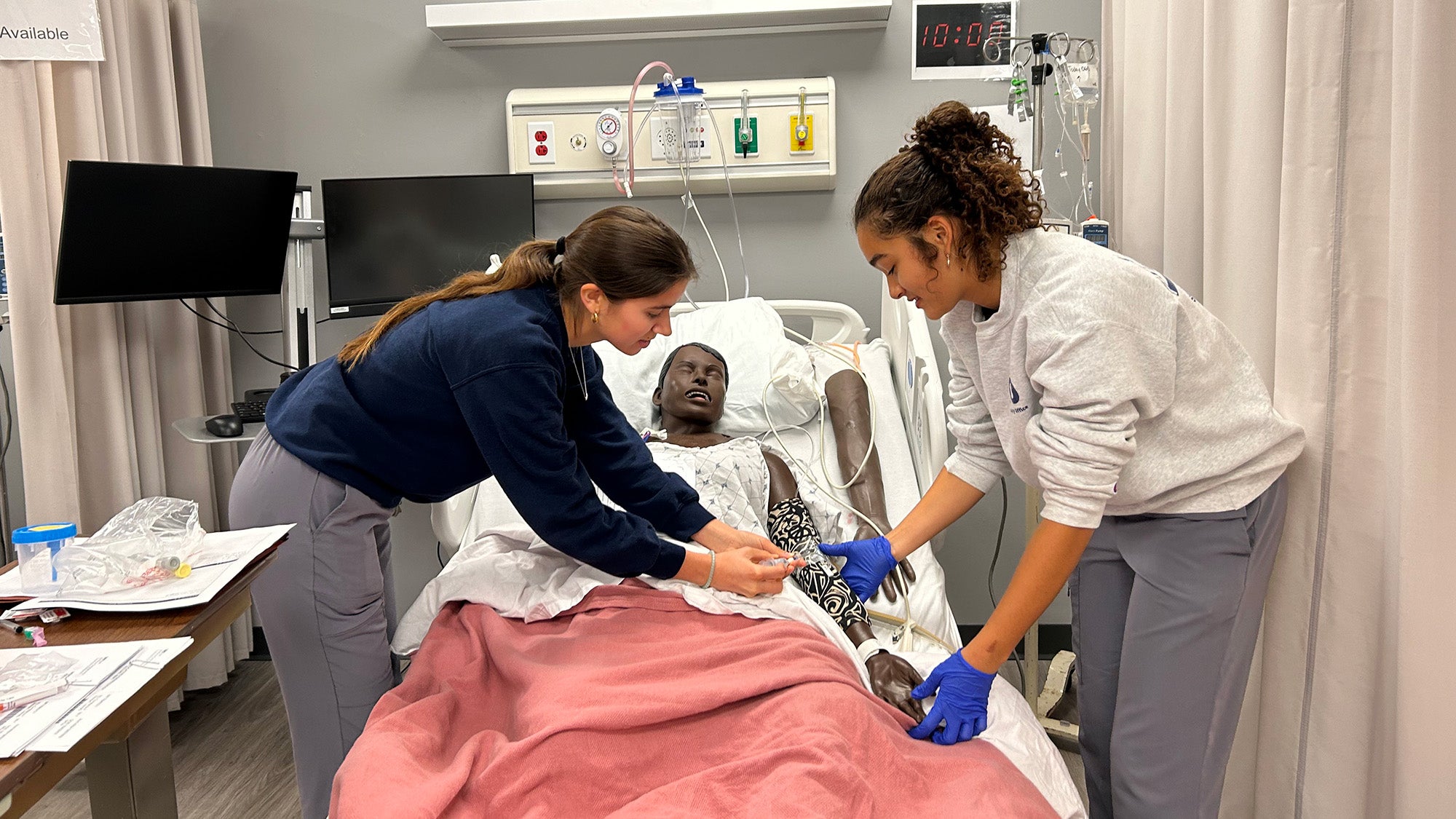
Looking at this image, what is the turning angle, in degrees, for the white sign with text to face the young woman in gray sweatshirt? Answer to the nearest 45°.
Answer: approximately 45° to its left

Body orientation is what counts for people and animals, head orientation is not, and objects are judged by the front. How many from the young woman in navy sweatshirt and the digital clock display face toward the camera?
1

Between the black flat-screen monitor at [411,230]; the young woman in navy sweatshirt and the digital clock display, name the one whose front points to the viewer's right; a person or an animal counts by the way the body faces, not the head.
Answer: the young woman in navy sweatshirt

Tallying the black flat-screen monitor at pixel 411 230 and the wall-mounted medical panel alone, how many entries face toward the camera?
2

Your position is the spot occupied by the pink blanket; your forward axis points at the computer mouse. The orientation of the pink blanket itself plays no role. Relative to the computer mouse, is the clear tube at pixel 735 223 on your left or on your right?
right

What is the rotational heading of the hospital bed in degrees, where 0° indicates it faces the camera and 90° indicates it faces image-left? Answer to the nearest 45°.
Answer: approximately 0°

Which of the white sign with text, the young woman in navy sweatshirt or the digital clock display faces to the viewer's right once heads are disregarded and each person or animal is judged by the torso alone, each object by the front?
the young woman in navy sweatshirt

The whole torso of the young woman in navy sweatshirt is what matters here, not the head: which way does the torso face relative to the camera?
to the viewer's right

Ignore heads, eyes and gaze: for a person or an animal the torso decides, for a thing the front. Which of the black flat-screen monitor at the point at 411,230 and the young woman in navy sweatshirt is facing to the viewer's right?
the young woman in navy sweatshirt
